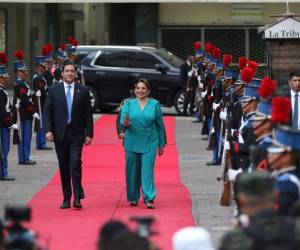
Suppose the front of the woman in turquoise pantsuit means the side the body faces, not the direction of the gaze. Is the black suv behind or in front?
behind

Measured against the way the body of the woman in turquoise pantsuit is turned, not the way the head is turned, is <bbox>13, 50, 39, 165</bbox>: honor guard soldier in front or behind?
behind

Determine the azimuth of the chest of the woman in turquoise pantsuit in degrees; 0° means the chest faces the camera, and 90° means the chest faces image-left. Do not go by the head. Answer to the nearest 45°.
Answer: approximately 0°

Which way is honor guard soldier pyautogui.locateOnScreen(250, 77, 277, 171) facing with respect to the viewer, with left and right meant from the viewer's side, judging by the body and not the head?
facing to the left of the viewer

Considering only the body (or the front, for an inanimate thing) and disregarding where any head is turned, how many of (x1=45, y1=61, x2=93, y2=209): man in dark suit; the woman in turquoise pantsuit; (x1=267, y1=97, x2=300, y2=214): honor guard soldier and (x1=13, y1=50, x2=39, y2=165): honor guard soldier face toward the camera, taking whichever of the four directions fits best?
2

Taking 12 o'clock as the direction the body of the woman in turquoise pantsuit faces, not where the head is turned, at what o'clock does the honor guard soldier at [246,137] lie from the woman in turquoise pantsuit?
The honor guard soldier is roughly at 11 o'clock from the woman in turquoise pantsuit.

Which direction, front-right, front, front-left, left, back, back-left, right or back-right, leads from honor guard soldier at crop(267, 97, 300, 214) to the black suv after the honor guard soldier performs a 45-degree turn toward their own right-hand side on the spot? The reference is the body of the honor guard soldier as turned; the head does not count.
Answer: front-right

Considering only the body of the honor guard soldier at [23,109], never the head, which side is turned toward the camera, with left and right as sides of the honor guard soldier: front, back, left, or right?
right

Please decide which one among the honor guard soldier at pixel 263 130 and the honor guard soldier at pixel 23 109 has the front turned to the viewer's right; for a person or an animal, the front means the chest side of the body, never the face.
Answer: the honor guard soldier at pixel 23 109

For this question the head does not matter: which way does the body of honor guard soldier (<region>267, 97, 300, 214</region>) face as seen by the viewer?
to the viewer's left

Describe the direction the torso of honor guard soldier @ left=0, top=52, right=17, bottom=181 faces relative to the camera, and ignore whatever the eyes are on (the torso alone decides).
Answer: to the viewer's right
